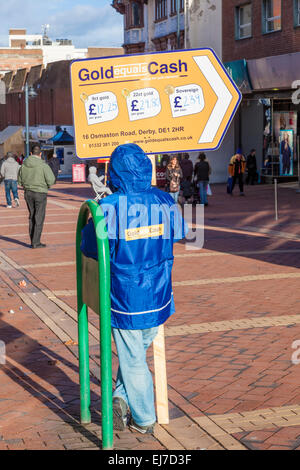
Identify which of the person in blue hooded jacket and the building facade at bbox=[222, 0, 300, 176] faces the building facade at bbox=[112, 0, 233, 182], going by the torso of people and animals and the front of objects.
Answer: the person in blue hooded jacket

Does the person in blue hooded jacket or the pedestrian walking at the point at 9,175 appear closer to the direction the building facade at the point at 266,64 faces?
the pedestrian walking

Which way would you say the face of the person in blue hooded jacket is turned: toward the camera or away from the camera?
away from the camera

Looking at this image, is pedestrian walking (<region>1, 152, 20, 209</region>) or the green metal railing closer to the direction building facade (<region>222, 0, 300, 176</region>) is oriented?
the pedestrian walking

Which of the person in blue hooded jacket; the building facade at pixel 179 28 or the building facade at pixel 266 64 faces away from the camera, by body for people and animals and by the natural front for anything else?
the person in blue hooded jacket

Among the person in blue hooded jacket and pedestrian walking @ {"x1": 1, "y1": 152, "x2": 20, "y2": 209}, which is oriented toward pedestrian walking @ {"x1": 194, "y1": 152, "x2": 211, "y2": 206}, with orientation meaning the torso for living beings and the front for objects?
the person in blue hooded jacket

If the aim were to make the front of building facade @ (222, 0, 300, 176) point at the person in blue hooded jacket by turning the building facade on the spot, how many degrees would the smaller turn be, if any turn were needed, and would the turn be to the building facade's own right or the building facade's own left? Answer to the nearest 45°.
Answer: approximately 45° to the building facade's own left

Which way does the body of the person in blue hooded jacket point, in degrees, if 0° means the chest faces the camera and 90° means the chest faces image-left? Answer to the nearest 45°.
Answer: approximately 180°

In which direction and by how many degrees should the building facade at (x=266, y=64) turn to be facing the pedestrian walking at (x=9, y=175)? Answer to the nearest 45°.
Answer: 0° — it already faces them
